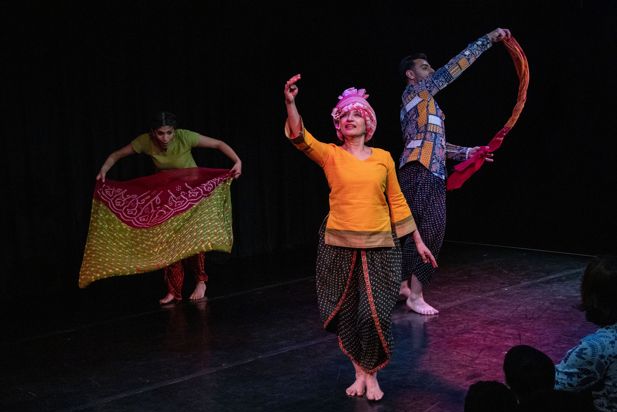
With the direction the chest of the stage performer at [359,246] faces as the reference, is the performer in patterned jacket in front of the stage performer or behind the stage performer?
behind

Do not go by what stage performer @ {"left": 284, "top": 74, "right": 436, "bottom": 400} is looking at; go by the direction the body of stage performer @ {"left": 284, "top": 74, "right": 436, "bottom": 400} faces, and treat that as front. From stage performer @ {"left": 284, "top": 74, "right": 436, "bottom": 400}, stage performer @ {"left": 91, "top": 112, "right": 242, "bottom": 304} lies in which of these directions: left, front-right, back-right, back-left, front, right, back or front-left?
back-right

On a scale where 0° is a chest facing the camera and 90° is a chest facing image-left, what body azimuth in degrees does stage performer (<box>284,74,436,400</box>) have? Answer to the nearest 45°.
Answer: approximately 0°
